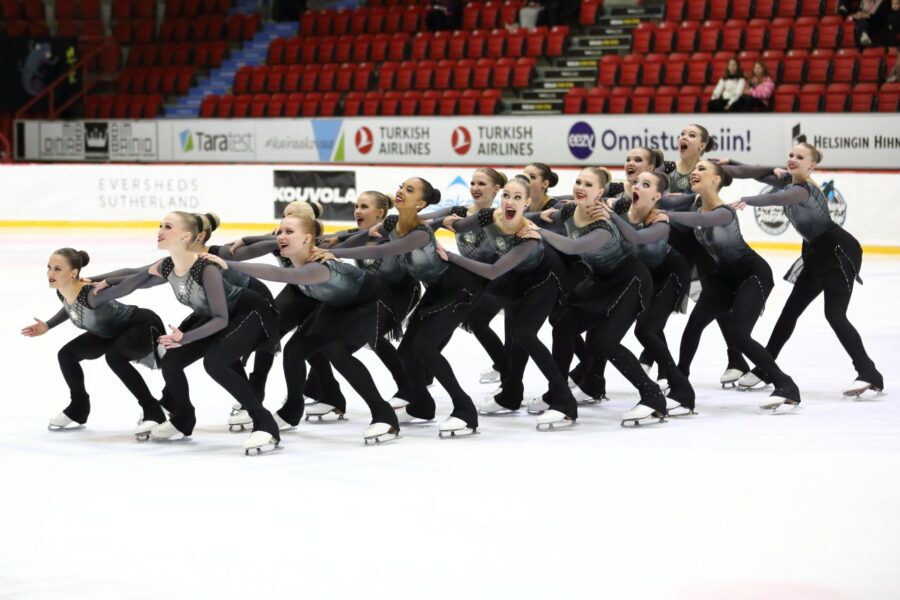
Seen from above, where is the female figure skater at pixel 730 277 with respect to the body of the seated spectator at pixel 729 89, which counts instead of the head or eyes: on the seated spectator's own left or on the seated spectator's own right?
on the seated spectator's own left

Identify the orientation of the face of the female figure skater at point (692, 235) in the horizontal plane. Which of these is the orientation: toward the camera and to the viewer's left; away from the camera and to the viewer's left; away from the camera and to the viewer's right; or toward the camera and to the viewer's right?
toward the camera and to the viewer's left

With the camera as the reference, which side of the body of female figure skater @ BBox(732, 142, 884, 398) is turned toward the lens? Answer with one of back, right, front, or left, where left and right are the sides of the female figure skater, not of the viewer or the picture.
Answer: left

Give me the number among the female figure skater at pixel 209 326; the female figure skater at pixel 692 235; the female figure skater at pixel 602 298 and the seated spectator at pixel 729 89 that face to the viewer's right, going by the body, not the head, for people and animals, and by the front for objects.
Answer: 0

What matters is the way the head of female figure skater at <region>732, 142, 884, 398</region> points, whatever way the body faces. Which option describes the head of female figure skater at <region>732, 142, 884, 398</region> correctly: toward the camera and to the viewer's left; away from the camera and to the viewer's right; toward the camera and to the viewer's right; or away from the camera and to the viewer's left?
toward the camera and to the viewer's left

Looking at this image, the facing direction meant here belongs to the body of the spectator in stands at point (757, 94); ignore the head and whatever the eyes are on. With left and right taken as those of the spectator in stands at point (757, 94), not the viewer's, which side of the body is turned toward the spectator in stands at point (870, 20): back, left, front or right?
back

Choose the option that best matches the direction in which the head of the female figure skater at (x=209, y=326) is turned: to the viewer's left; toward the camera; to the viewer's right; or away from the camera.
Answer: to the viewer's left

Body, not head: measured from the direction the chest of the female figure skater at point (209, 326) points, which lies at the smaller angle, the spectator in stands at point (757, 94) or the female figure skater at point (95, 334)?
the female figure skater

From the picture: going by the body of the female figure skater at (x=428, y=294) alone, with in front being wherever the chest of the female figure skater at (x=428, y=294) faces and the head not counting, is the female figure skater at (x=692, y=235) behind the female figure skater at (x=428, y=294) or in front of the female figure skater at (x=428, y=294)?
behind

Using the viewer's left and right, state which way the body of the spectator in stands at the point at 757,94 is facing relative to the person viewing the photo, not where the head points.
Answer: facing the viewer and to the left of the viewer

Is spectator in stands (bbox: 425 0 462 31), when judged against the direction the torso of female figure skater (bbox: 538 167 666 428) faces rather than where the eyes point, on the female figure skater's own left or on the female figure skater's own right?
on the female figure skater's own right
